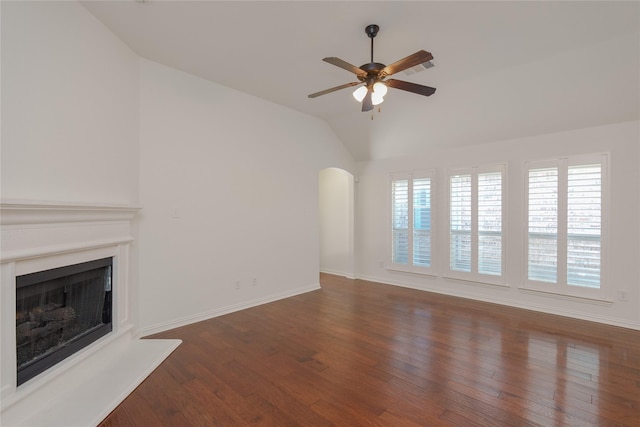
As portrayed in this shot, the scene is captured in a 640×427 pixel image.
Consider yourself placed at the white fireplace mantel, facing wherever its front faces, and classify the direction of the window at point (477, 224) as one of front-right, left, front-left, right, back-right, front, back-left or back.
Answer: front-left

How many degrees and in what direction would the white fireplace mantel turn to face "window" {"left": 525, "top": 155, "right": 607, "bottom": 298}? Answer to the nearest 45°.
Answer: approximately 45° to its left

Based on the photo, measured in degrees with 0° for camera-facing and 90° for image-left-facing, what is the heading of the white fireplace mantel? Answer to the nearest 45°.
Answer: approximately 315°

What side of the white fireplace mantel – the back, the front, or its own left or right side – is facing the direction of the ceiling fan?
front
